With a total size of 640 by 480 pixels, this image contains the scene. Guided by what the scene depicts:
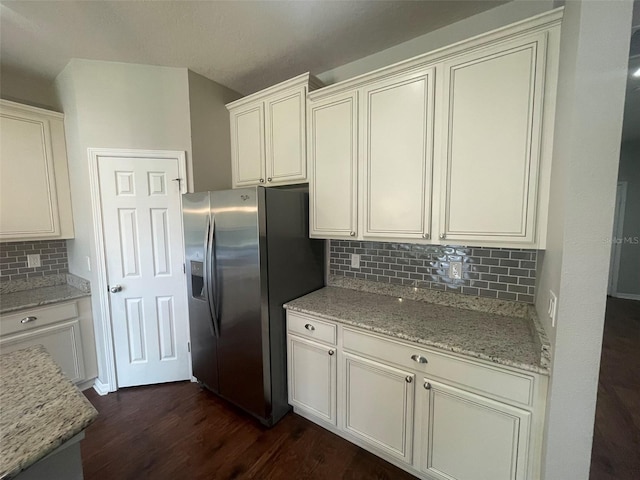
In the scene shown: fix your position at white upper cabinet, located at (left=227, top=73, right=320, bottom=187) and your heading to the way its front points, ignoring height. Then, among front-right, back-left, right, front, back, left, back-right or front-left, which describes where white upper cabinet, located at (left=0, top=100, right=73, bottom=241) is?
front-right

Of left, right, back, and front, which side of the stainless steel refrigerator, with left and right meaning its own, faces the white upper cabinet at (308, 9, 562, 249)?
left

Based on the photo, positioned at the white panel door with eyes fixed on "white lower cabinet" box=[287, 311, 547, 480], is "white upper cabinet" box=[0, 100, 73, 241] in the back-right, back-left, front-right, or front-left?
back-right

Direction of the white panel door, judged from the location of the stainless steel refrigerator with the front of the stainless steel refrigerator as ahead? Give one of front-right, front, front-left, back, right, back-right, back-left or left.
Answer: right

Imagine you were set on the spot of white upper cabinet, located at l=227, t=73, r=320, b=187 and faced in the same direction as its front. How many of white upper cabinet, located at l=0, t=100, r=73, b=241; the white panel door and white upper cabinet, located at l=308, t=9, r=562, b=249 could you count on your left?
1

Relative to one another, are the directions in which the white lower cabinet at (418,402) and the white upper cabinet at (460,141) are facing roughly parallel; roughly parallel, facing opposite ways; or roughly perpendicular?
roughly parallel

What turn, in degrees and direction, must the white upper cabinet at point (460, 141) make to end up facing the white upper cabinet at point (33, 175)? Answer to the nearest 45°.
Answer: approximately 45° to its right

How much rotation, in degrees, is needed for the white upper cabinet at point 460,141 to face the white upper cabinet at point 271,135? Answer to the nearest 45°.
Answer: approximately 45° to its right

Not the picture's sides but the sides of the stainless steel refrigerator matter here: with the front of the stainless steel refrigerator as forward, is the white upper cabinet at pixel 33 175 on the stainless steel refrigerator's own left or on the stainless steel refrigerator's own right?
on the stainless steel refrigerator's own right

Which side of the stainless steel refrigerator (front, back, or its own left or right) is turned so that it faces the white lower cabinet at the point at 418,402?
left

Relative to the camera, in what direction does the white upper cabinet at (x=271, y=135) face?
facing the viewer and to the left of the viewer
